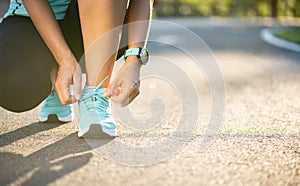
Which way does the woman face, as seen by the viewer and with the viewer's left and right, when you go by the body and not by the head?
facing the viewer
